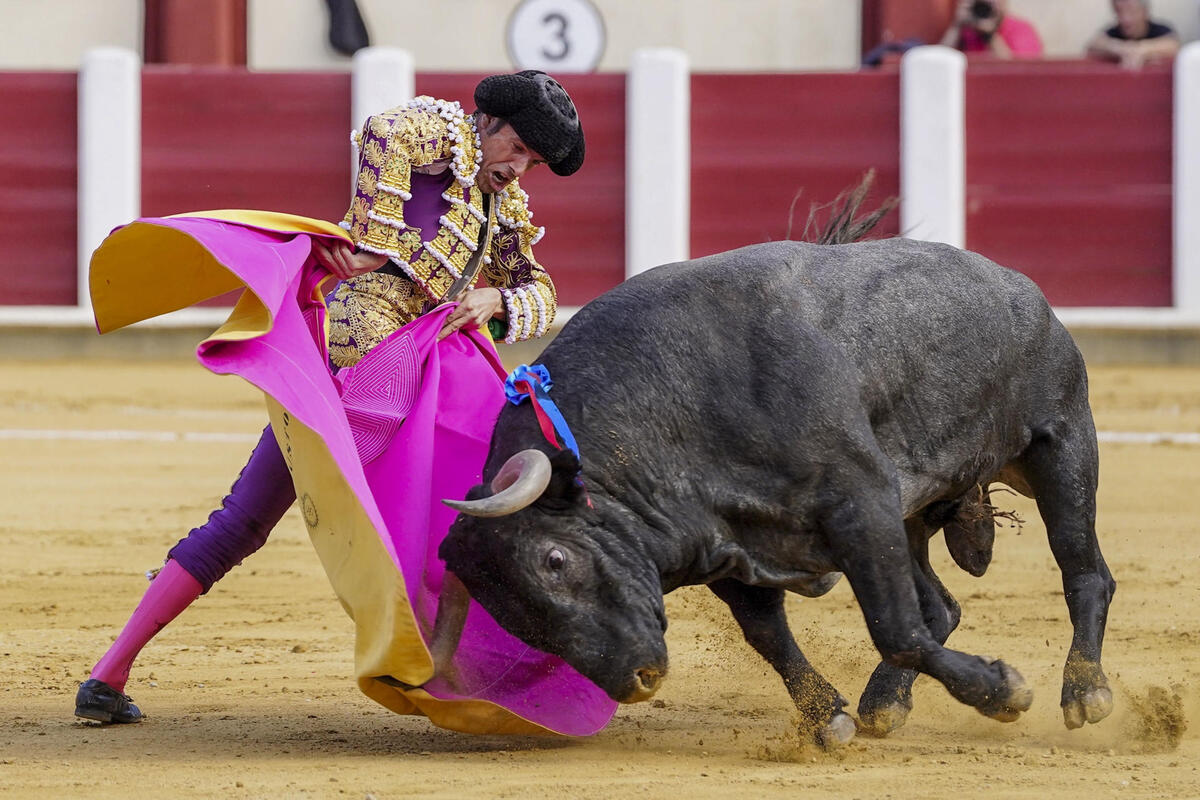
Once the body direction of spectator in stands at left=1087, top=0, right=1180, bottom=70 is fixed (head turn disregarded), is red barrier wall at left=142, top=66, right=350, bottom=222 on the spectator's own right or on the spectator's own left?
on the spectator's own right

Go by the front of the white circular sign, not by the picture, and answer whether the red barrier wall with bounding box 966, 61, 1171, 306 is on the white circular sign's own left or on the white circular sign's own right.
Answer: on the white circular sign's own left

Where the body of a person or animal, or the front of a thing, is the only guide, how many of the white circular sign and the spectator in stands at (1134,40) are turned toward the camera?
2

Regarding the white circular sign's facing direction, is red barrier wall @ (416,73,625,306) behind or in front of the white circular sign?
in front

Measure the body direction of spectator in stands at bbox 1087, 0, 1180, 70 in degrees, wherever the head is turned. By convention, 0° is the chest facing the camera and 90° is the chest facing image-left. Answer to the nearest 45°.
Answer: approximately 0°

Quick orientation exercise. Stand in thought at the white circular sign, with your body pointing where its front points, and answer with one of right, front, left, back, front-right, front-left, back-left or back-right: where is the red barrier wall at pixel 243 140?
front-right

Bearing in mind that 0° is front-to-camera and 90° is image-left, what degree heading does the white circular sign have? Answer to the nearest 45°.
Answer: approximately 0°

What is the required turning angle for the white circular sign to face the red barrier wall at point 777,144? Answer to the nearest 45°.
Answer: approximately 45° to its left

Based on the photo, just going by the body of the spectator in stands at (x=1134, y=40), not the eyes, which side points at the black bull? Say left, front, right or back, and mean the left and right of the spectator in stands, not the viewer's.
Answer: front
